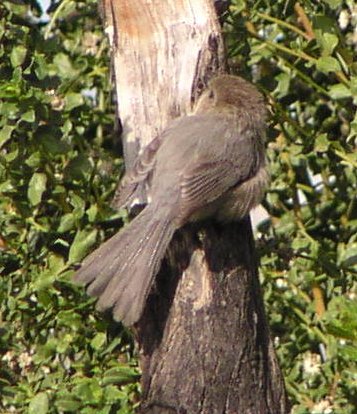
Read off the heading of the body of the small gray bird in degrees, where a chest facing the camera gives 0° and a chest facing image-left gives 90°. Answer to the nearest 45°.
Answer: approximately 225°

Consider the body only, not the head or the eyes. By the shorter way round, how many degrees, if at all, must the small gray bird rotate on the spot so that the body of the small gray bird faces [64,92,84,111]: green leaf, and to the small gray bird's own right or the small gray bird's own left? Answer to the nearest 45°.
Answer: approximately 90° to the small gray bird's own left

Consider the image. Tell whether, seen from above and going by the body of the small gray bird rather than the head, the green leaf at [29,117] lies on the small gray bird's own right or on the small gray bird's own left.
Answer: on the small gray bird's own left

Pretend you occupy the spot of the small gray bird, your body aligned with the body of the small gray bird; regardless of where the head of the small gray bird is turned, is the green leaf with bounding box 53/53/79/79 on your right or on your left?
on your left
